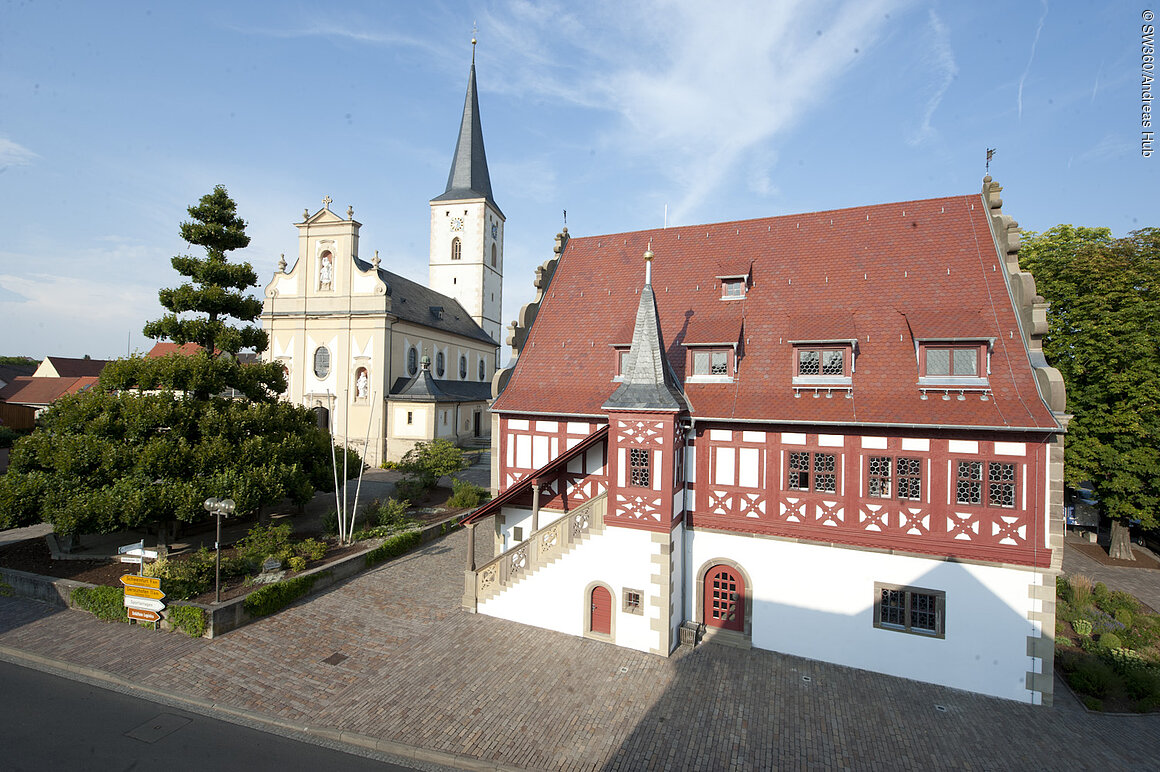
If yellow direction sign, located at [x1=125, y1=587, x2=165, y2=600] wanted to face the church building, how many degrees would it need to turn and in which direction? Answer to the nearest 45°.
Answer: approximately 135° to its left

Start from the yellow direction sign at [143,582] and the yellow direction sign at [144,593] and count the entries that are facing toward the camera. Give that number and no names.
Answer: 2

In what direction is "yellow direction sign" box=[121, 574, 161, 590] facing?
toward the camera

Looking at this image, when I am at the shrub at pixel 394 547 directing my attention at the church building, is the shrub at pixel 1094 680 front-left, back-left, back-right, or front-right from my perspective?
back-right

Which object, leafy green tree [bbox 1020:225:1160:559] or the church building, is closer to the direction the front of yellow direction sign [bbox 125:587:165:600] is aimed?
the leafy green tree

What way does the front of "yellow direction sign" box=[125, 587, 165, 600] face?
toward the camera

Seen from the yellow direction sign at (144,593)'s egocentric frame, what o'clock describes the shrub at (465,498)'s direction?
The shrub is roughly at 8 o'clock from the yellow direction sign.

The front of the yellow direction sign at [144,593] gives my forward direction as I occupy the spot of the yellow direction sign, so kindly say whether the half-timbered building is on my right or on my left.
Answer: on my left

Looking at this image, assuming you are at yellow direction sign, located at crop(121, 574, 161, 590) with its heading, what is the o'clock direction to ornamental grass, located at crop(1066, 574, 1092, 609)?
The ornamental grass is roughly at 10 o'clock from the yellow direction sign.

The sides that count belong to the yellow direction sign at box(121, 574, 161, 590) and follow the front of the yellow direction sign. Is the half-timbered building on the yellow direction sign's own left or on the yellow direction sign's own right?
on the yellow direction sign's own left
